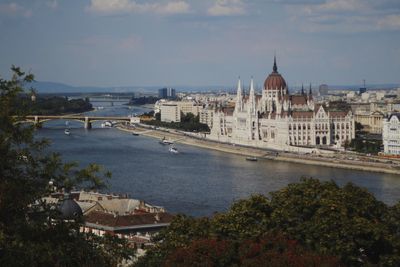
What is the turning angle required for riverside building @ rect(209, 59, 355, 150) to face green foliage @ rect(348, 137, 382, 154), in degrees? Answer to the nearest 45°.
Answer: approximately 90° to its left

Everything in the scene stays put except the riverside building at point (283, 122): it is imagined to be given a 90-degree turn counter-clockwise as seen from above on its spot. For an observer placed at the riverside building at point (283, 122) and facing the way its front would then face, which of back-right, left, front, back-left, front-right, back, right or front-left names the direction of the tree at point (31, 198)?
front-right

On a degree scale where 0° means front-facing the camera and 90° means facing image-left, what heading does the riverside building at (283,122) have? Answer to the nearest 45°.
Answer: approximately 45°
